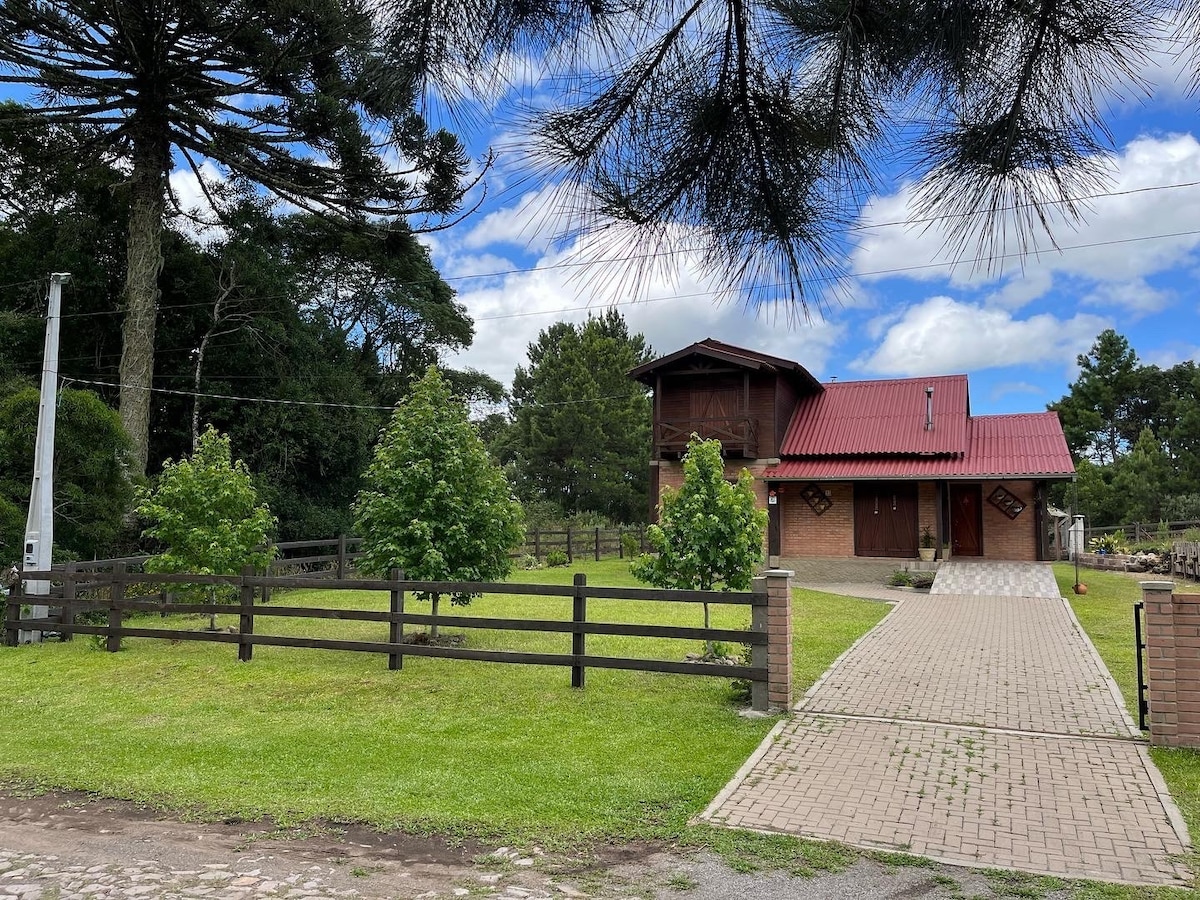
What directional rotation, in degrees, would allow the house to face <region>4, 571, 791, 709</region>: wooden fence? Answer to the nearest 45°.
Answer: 0° — it already faces it

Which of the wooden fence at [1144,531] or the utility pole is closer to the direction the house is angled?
the utility pole

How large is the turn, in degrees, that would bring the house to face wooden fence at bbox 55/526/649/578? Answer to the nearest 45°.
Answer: approximately 90° to its right

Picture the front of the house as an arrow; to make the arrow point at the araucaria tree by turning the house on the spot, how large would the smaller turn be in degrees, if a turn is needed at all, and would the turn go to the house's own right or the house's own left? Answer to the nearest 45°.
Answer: approximately 45° to the house's own right

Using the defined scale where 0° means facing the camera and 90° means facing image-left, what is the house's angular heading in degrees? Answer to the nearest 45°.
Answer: approximately 0°

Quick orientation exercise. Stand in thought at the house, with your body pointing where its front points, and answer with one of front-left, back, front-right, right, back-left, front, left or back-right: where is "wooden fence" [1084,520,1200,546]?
back-left
